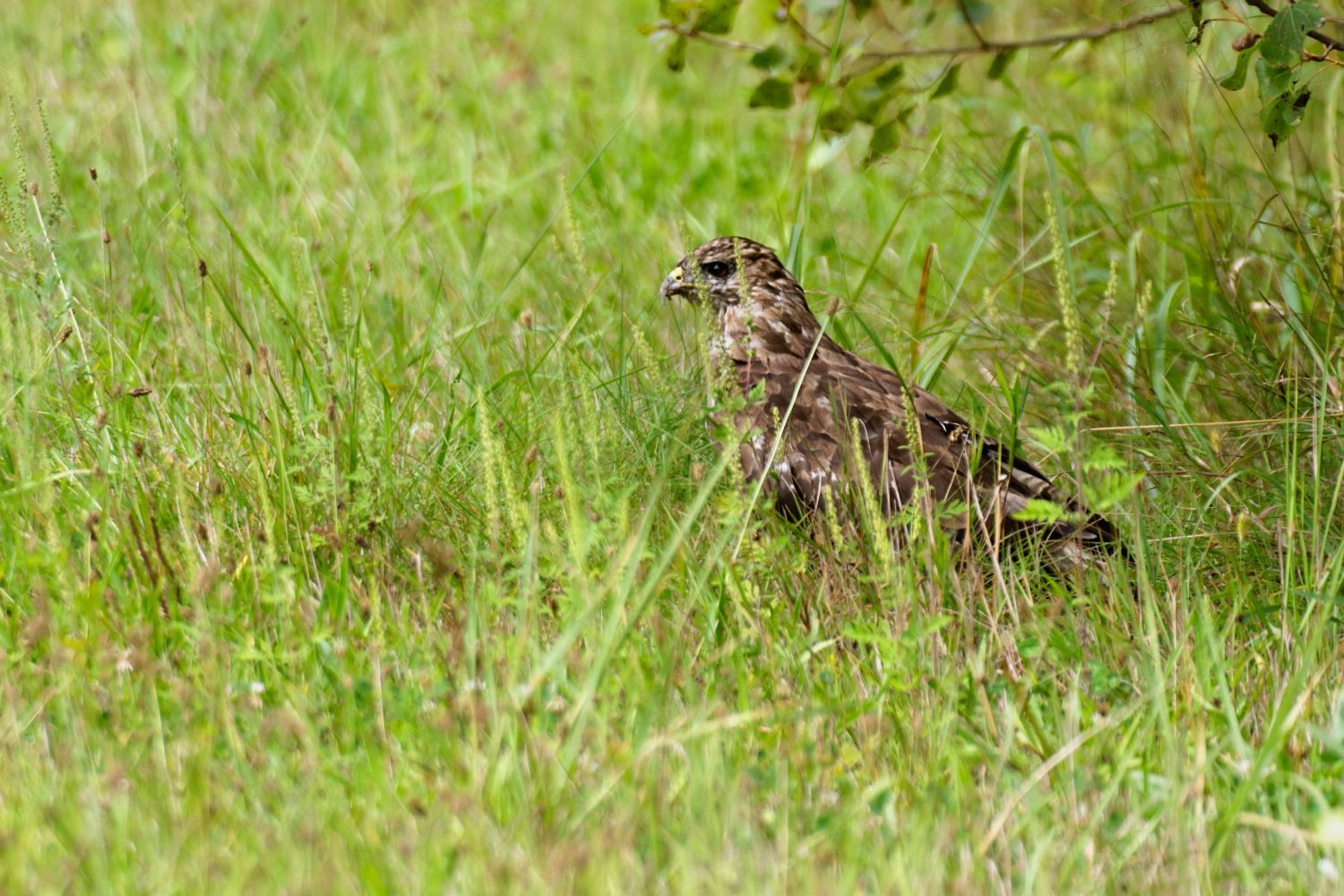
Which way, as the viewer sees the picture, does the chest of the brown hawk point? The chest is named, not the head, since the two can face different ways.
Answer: to the viewer's left
